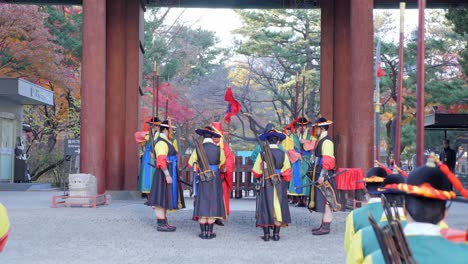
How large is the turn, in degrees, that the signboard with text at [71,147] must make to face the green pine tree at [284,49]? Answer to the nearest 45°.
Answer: approximately 135° to its left

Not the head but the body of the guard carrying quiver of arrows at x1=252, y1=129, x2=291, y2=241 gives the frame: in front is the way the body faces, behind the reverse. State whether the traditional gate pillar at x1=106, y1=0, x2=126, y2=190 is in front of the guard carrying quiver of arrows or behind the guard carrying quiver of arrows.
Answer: in front

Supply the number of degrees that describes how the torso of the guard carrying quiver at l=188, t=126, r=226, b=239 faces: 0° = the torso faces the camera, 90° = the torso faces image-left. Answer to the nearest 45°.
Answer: approximately 180°

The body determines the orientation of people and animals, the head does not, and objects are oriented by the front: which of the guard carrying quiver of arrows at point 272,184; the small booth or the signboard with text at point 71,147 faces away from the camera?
the guard carrying quiver of arrows

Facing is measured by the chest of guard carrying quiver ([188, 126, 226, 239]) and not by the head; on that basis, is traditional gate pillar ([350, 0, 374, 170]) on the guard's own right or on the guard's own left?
on the guard's own right

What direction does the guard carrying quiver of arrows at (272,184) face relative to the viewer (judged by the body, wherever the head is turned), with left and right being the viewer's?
facing away from the viewer

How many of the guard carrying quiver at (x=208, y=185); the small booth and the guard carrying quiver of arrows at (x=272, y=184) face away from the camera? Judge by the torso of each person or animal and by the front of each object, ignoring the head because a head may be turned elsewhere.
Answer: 2

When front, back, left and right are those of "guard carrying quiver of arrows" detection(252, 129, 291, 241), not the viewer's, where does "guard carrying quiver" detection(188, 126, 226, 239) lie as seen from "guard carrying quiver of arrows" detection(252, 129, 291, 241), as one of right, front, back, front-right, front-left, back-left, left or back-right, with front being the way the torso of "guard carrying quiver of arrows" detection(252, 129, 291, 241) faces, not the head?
left

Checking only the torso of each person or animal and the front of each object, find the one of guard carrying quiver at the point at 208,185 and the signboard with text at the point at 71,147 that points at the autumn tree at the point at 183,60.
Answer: the guard carrying quiver

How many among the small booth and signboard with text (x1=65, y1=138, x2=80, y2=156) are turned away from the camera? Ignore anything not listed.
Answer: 0
